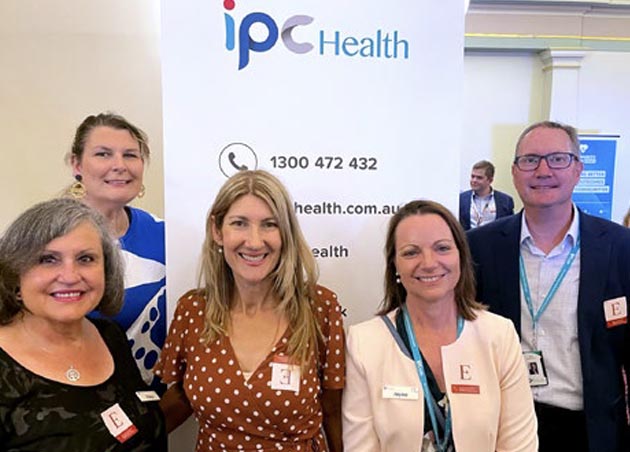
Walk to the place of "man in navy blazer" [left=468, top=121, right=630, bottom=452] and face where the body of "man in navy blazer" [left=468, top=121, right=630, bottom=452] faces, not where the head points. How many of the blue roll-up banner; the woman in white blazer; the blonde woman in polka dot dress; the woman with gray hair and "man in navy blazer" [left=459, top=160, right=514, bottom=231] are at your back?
2

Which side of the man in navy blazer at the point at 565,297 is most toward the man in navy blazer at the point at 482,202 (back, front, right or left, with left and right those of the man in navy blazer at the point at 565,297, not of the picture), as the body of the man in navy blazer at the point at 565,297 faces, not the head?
back

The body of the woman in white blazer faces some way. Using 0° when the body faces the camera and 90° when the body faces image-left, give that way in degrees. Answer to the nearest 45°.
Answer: approximately 0°

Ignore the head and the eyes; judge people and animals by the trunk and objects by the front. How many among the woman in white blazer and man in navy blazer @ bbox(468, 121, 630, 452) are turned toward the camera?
2

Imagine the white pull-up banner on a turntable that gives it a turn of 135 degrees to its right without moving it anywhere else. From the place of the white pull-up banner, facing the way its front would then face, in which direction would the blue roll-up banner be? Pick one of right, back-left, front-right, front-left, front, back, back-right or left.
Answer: right

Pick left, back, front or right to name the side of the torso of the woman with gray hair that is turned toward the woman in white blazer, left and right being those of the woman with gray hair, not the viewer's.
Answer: left

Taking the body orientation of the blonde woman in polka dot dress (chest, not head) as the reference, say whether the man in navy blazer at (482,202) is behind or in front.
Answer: behind

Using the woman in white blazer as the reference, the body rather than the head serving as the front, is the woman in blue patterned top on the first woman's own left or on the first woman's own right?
on the first woman's own right

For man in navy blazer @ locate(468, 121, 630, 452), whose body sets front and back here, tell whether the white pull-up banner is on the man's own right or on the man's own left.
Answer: on the man's own right

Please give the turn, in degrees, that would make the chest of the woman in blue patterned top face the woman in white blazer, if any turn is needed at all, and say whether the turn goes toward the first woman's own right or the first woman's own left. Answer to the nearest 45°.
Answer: approximately 45° to the first woman's own left
